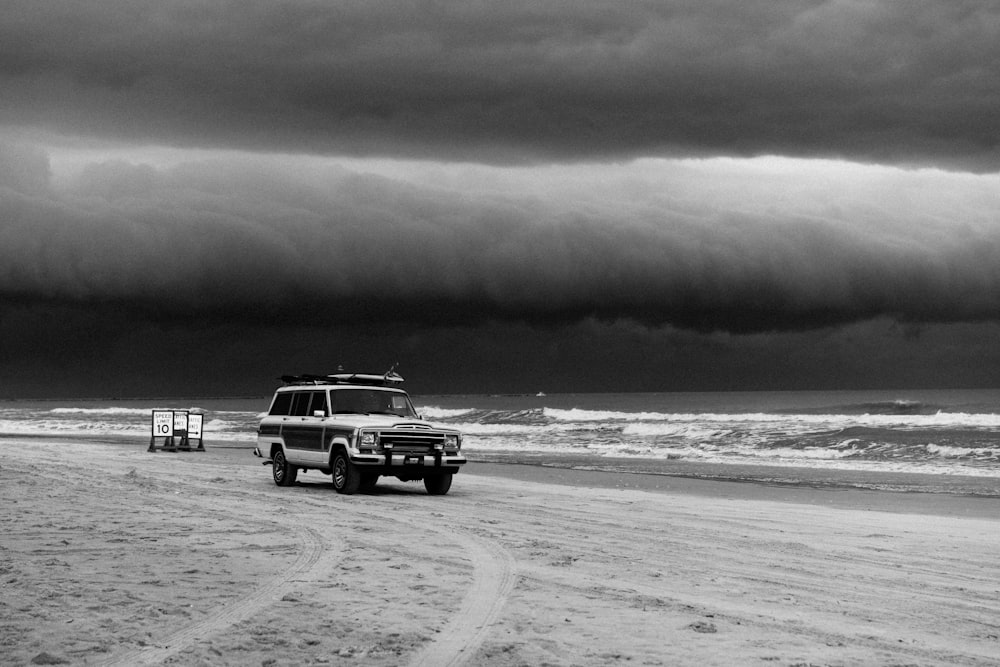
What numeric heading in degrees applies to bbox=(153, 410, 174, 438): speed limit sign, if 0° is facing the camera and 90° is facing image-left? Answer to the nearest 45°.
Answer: approximately 0°

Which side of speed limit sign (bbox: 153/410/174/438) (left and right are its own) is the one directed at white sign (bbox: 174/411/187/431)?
left

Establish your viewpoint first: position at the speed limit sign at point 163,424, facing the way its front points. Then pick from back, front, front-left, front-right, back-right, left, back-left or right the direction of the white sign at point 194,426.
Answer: back-left
